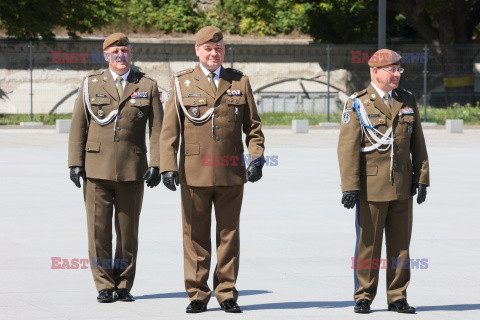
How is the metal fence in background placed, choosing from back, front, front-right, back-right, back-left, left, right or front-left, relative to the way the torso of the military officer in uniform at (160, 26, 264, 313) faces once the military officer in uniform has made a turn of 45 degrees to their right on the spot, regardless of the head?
back-right

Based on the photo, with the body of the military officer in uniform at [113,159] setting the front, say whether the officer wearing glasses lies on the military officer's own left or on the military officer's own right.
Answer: on the military officer's own left

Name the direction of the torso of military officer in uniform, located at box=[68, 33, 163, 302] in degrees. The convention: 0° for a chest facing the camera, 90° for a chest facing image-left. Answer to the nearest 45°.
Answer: approximately 0°

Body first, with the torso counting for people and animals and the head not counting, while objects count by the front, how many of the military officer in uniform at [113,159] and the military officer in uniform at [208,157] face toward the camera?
2

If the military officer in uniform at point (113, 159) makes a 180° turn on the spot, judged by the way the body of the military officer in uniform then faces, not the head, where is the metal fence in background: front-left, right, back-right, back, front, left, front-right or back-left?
front

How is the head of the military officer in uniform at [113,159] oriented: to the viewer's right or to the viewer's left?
to the viewer's right

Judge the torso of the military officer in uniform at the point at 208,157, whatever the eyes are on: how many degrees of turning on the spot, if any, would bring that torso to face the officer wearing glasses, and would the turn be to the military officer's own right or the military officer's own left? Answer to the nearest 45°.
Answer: approximately 90° to the military officer's own left

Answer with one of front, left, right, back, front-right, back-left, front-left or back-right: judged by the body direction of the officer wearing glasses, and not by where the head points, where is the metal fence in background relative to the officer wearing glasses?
back-left

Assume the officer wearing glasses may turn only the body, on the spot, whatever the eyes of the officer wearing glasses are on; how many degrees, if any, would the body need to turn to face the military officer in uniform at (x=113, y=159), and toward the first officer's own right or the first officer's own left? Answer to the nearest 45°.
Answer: approximately 135° to the first officer's own right

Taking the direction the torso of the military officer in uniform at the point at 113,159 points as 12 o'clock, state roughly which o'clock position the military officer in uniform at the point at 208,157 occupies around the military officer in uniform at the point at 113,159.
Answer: the military officer in uniform at the point at 208,157 is roughly at 10 o'clock from the military officer in uniform at the point at 113,159.
